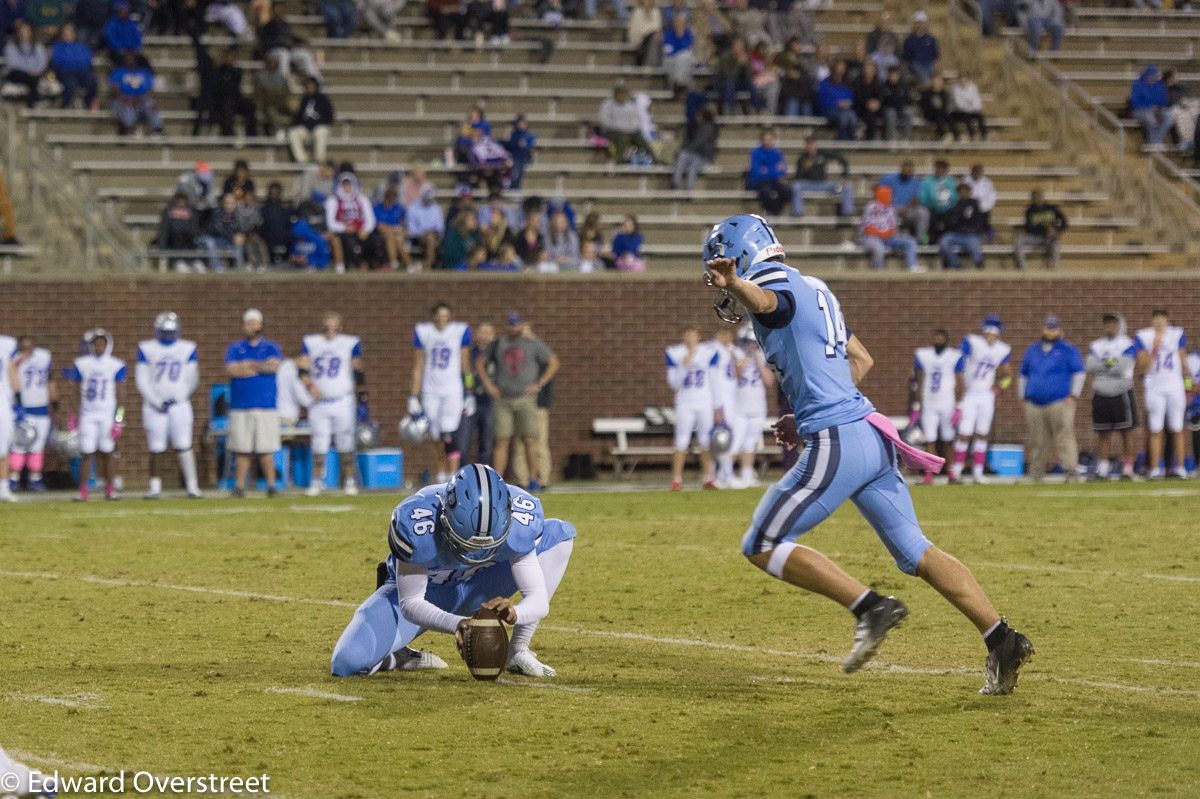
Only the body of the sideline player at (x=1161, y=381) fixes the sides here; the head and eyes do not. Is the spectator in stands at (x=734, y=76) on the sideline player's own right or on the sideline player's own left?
on the sideline player's own right

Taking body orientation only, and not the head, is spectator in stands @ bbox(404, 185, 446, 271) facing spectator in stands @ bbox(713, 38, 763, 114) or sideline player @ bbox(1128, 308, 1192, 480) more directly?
the sideline player

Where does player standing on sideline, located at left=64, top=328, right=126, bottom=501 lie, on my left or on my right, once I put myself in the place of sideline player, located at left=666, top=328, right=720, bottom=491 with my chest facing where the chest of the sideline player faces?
on my right

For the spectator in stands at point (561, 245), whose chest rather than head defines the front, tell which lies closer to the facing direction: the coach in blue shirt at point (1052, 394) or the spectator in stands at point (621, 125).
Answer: the coach in blue shirt

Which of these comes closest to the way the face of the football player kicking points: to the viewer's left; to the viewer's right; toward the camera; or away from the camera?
to the viewer's left

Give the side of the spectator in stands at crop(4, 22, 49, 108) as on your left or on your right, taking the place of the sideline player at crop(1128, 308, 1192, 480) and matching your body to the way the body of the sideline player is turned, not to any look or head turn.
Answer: on your right

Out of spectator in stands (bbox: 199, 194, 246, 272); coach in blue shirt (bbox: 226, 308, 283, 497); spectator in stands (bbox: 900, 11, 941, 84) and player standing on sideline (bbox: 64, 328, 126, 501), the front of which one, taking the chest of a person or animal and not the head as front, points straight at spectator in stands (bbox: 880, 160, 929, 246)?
spectator in stands (bbox: 900, 11, 941, 84)

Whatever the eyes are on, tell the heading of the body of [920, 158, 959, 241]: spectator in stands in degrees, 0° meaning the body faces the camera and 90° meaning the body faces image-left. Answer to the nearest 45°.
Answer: approximately 0°

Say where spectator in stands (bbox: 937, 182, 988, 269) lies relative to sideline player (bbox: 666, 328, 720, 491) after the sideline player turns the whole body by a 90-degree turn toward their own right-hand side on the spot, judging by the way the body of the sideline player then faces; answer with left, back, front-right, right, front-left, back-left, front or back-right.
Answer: back-right
